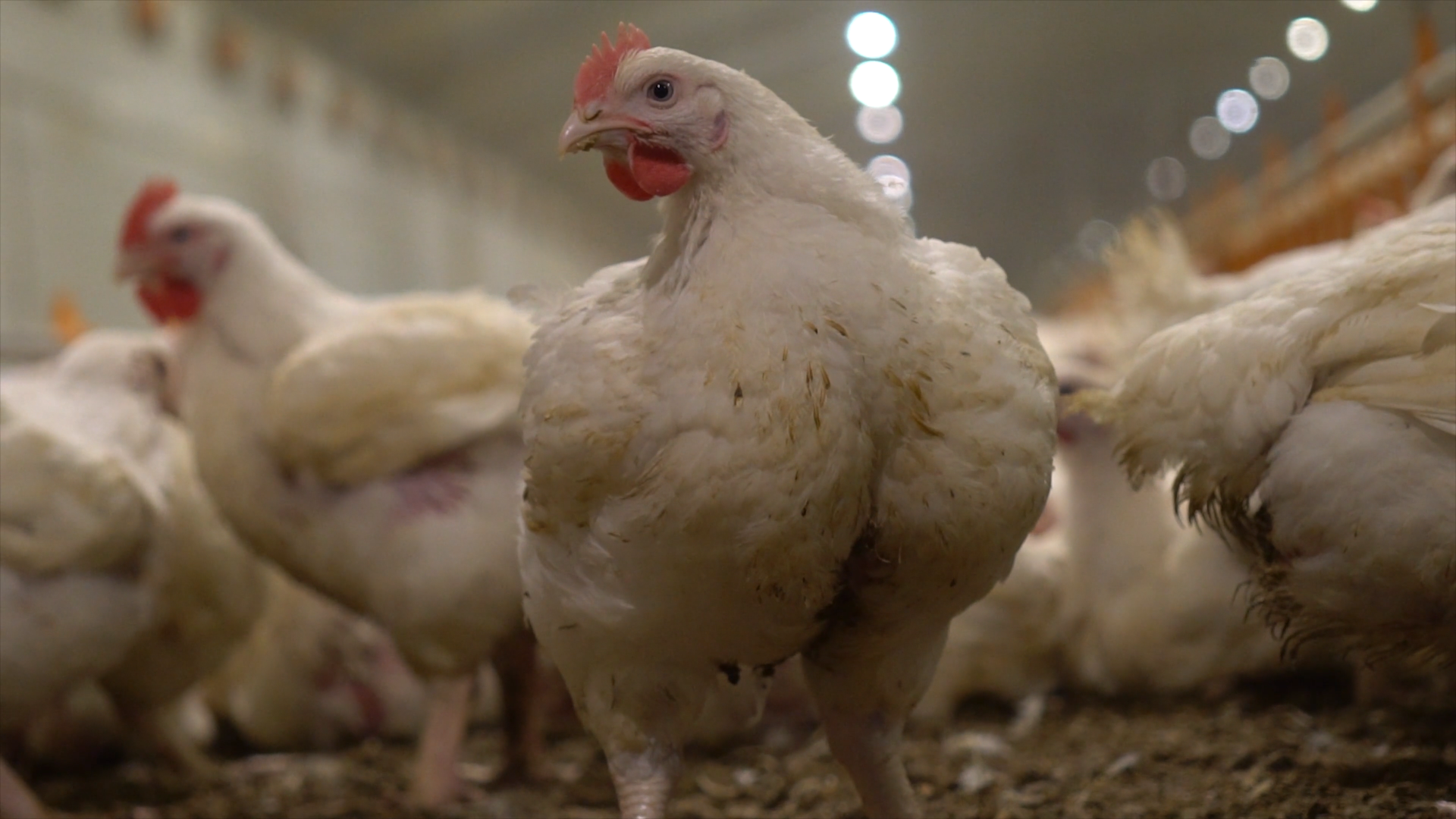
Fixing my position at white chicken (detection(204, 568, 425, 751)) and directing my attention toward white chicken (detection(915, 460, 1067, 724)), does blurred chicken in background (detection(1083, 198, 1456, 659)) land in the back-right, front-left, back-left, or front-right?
front-right

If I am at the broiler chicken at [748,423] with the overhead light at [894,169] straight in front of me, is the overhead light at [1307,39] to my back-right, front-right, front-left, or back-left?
front-right

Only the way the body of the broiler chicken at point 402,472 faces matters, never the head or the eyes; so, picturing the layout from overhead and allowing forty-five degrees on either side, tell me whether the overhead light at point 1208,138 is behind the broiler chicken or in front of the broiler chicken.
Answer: behind

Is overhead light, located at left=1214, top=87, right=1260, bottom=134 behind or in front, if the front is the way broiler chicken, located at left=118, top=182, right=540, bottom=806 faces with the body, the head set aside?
behind

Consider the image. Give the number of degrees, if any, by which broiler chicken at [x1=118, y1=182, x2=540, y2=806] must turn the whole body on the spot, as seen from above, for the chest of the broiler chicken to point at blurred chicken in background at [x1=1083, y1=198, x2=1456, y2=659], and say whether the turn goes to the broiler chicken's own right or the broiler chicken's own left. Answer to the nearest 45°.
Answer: approximately 135° to the broiler chicken's own left

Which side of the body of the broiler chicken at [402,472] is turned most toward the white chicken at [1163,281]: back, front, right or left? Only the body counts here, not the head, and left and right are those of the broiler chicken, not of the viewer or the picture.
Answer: back

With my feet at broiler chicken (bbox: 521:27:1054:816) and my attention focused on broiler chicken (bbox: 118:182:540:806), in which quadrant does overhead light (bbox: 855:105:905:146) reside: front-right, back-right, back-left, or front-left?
front-right

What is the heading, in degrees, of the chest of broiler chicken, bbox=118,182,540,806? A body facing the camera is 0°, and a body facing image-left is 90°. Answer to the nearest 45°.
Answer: approximately 90°
